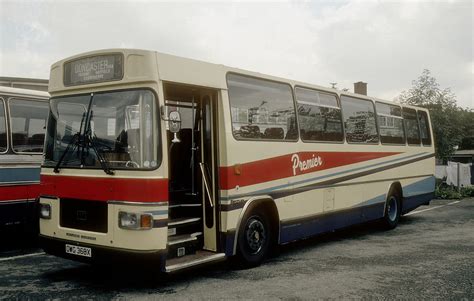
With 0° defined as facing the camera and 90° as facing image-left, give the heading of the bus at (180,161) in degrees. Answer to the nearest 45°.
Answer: approximately 45°

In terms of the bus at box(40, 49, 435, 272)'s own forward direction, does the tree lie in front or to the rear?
to the rear
